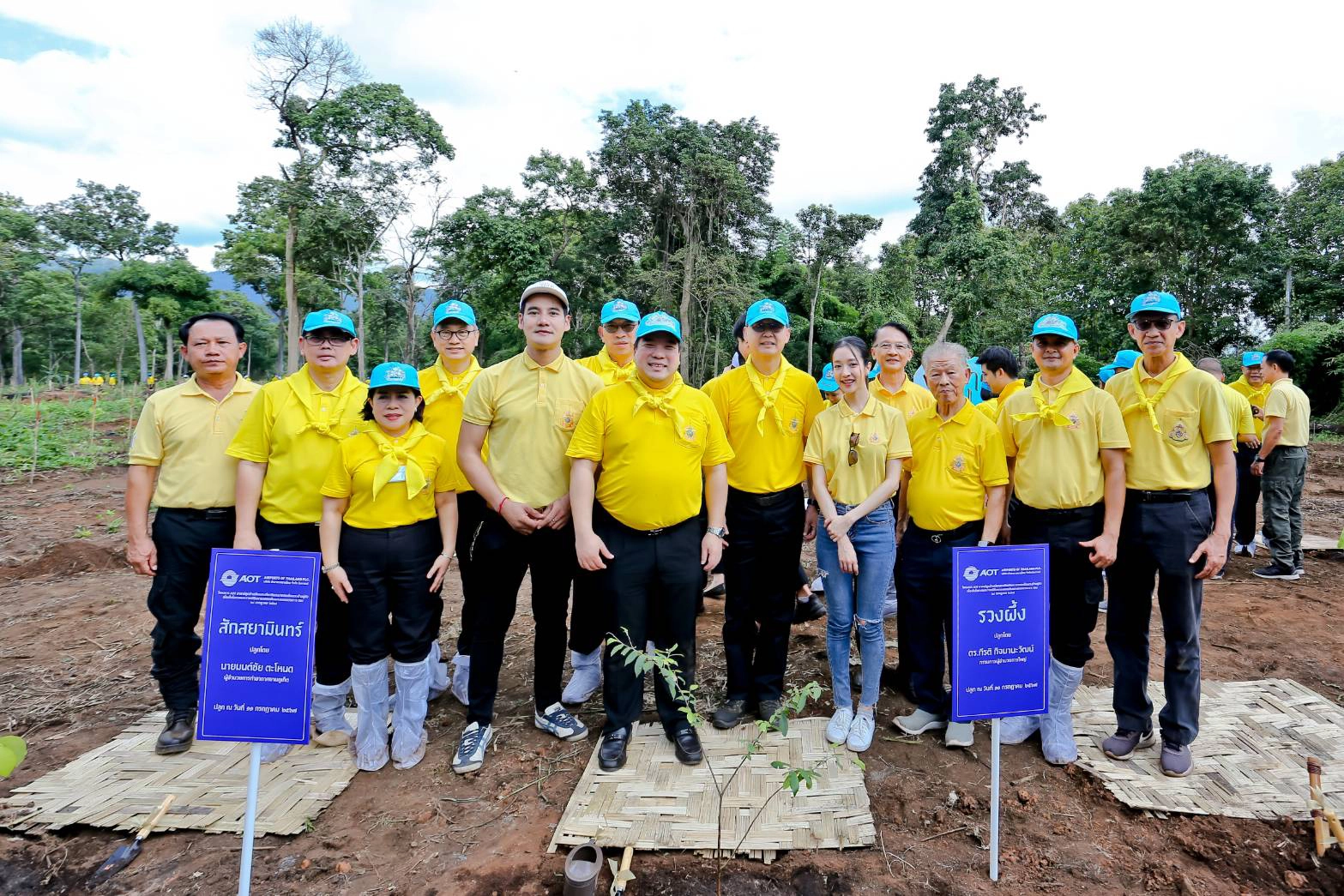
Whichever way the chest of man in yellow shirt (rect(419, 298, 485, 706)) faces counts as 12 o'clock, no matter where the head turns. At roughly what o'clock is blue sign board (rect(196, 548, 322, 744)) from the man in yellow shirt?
The blue sign board is roughly at 1 o'clock from the man in yellow shirt.

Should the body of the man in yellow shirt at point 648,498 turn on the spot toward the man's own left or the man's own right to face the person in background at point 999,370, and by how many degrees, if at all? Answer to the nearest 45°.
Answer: approximately 135° to the man's own left

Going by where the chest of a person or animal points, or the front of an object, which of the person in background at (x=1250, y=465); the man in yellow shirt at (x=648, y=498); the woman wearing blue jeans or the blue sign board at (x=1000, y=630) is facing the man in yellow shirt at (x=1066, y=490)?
the person in background

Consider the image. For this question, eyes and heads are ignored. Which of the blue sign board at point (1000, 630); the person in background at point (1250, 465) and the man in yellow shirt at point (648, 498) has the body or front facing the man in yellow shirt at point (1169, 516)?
the person in background

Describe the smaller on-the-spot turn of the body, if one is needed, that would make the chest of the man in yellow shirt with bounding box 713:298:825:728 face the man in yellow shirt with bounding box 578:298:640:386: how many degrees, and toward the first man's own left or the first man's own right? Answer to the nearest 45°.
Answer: approximately 135° to the first man's own right

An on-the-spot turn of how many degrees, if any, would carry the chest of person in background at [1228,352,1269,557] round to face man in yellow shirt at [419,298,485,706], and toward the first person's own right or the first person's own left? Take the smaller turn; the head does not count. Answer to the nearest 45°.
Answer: approximately 45° to the first person's own right

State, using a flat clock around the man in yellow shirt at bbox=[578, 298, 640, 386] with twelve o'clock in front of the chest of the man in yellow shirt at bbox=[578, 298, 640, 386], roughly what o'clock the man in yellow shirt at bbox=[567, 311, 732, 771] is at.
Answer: the man in yellow shirt at bbox=[567, 311, 732, 771] is roughly at 12 o'clock from the man in yellow shirt at bbox=[578, 298, 640, 386].

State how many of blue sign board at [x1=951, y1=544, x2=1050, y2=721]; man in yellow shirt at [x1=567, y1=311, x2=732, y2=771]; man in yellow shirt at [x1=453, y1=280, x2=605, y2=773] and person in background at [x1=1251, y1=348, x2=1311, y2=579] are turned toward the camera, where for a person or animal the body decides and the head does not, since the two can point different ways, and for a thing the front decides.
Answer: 3

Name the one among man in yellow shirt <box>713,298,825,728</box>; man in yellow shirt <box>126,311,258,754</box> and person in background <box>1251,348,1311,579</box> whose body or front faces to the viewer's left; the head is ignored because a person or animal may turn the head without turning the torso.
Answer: the person in background

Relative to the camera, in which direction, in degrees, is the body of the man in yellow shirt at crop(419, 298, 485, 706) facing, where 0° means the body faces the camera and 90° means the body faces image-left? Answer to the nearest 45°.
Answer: approximately 0°
